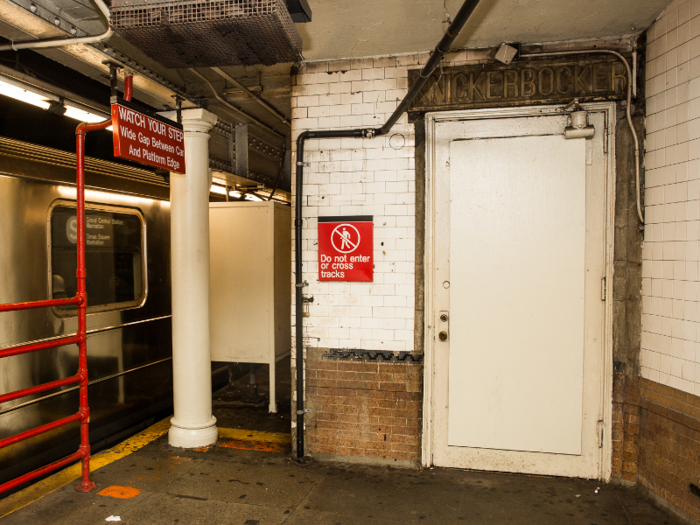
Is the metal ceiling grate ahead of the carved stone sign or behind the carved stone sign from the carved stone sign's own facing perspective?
ahead

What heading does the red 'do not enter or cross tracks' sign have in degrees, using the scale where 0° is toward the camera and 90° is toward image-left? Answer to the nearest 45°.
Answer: approximately 0°

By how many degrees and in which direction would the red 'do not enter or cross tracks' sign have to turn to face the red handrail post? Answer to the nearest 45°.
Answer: approximately 90° to its right

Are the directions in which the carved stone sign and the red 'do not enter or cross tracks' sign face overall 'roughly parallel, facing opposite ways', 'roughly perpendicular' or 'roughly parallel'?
roughly parallel

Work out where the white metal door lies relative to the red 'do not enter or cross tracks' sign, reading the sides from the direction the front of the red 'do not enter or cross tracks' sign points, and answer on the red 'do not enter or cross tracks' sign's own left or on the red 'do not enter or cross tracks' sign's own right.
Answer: on the red 'do not enter or cross tracks' sign's own left

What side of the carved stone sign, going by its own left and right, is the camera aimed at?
front

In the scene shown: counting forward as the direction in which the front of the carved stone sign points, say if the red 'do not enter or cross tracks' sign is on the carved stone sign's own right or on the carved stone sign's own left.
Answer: on the carved stone sign's own right

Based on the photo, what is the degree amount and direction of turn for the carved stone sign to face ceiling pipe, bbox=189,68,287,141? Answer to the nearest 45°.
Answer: approximately 90° to its right

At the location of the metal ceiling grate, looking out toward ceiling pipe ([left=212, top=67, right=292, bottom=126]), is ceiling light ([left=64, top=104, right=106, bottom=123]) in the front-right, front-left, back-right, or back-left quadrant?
front-left

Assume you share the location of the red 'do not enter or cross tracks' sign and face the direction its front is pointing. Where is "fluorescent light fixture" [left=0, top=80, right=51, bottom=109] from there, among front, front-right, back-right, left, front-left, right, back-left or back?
right

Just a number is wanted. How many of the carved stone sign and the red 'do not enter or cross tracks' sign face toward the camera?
2

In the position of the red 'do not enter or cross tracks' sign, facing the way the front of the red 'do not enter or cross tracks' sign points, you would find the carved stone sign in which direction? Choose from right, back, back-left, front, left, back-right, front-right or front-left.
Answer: left

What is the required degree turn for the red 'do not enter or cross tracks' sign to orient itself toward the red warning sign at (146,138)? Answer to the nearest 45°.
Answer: approximately 90° to its right
